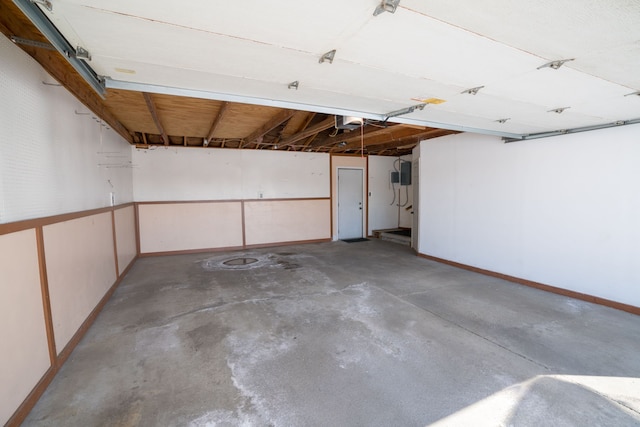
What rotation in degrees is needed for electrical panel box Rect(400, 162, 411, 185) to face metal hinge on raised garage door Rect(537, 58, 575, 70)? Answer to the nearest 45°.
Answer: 0° — it already faces it

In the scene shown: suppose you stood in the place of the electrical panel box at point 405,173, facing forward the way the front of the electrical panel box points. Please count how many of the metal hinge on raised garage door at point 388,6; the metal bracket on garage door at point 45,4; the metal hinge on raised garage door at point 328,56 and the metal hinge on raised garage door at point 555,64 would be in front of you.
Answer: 4

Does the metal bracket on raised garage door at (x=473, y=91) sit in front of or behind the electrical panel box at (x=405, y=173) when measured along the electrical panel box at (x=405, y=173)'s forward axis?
in front

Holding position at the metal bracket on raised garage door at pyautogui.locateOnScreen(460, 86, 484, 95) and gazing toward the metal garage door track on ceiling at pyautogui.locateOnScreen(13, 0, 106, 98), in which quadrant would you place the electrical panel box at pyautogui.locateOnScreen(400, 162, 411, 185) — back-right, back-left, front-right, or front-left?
back-right

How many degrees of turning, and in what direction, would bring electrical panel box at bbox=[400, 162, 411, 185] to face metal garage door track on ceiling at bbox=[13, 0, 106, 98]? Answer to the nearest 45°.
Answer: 0° — it already faces it

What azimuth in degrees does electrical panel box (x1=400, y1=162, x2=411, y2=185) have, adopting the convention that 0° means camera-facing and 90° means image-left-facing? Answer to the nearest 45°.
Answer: approximately 0°

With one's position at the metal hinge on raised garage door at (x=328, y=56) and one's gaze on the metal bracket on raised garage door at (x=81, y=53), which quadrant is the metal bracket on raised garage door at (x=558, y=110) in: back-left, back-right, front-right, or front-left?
back-right

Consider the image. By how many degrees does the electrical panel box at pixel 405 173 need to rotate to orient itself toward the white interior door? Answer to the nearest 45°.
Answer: approximately 45° to its right

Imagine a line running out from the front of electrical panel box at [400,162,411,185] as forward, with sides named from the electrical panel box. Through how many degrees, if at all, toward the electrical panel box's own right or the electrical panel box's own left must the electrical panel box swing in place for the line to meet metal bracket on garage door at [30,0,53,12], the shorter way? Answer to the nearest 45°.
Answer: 0° — it already faces it
